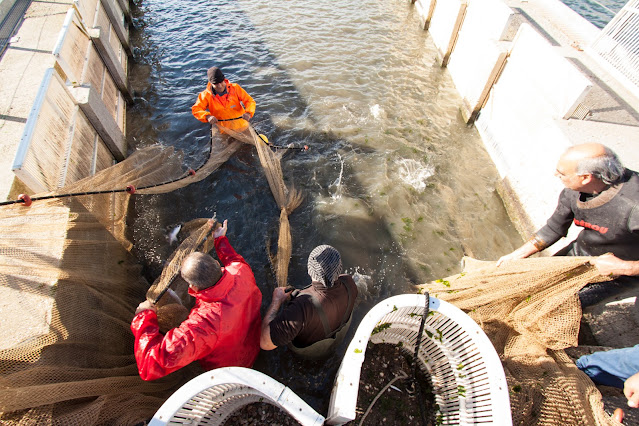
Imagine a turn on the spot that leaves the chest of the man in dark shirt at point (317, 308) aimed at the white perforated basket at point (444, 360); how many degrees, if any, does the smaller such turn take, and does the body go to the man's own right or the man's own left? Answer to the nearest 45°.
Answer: approximately 135° to the man's own right

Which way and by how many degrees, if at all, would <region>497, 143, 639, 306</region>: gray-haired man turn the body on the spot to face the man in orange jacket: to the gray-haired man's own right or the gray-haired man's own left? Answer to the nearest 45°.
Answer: approximately 45° to the gray-haired man's own right

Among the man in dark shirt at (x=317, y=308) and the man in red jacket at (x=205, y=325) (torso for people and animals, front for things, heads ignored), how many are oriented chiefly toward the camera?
0

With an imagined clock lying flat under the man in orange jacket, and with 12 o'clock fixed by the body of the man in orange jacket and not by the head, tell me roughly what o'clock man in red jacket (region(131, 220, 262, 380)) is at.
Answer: The man in red jacket is roughly at 12 o'clock from the man in orange jacket.

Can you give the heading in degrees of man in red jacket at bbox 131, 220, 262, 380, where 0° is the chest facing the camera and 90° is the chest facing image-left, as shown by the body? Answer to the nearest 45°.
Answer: approximately 135°

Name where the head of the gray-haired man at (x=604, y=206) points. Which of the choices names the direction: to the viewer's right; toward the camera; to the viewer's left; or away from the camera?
to the viewer's left

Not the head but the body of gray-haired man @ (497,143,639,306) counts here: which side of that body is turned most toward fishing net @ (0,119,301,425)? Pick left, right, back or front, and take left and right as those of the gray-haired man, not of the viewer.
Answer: front

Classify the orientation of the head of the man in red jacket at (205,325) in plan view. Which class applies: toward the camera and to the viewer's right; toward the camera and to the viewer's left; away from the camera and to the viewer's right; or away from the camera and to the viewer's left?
away from the camera and to the viewer's left

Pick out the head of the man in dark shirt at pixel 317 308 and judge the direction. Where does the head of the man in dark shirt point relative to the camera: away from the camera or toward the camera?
away from the camera

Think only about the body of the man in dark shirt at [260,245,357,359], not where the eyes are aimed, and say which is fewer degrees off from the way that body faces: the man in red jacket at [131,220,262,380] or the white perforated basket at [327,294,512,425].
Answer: the man in red jacket

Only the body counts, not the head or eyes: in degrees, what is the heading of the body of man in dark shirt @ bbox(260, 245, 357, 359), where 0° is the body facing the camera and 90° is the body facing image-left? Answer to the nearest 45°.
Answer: approximately 135°

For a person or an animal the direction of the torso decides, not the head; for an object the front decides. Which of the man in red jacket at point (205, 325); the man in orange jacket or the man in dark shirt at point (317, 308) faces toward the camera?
the man in orange jacket

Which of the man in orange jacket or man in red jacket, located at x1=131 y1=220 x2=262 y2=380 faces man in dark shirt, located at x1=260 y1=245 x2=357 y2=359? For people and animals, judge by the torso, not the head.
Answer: the man in orange jacket
